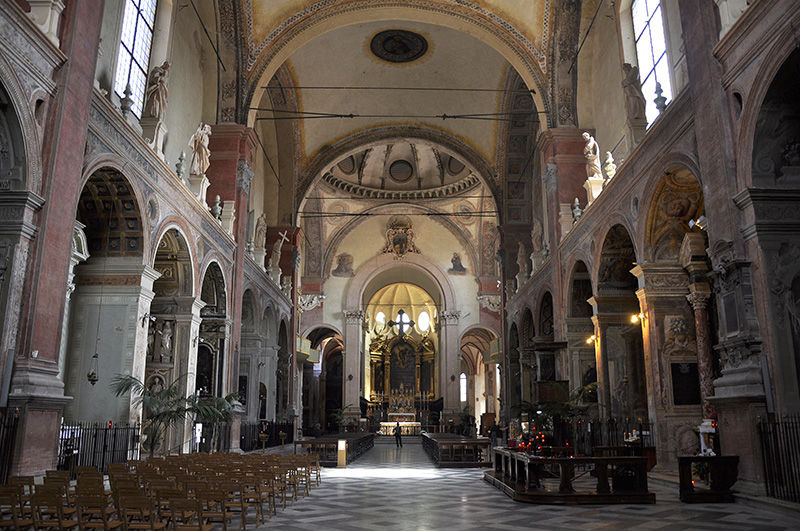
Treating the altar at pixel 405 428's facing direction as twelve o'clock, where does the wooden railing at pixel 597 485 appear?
The wooden railing is roughly at 12 o'clock from the altar.

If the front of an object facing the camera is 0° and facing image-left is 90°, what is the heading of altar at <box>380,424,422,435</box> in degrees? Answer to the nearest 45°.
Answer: approximately 0°

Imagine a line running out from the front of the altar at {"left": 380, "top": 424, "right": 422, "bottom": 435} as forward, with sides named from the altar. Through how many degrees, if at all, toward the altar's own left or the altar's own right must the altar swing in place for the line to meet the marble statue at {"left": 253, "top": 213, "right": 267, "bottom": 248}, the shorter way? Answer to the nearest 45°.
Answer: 0° — it already faces it

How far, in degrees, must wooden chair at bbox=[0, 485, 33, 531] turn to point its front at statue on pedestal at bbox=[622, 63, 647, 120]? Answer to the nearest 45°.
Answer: approximately 45° to its right

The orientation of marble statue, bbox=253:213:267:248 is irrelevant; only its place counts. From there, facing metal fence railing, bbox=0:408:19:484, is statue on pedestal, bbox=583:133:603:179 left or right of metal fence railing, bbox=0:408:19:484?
left

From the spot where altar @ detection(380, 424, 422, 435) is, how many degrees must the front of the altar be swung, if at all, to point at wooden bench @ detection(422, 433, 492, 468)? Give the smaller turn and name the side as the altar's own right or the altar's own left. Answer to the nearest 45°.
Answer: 0° — it already faces it

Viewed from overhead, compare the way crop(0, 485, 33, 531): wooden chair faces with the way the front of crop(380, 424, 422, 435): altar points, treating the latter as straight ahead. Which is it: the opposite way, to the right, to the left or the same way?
the opposite way
